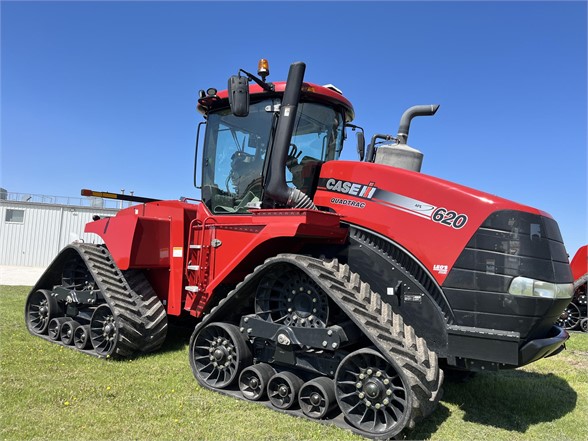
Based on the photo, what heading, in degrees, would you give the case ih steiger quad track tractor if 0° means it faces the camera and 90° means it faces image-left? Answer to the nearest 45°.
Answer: approximately 315°

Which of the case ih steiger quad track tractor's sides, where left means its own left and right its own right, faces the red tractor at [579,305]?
left

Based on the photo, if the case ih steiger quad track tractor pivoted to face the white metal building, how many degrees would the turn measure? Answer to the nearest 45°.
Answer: approximately 180°
